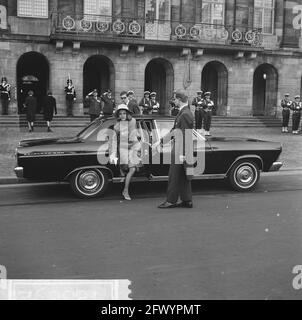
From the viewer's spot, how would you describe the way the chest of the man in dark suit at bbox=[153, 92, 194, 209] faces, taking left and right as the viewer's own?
facing to the left of the viewer

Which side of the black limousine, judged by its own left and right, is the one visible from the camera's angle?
right

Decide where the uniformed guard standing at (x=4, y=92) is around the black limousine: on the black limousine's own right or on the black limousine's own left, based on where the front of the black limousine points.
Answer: on the black limousine's own left

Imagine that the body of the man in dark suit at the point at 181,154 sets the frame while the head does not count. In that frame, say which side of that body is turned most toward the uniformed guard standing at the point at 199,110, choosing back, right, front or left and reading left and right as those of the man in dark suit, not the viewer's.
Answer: right

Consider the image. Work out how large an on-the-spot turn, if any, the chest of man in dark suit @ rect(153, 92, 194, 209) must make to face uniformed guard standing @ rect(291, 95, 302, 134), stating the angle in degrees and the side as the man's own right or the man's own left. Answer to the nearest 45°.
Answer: approximately 90° to the man's own right

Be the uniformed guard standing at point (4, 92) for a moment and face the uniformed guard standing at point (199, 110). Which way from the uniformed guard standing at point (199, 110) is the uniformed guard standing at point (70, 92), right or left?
left

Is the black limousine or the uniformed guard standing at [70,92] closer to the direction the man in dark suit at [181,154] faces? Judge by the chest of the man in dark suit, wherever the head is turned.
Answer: the black limousine
